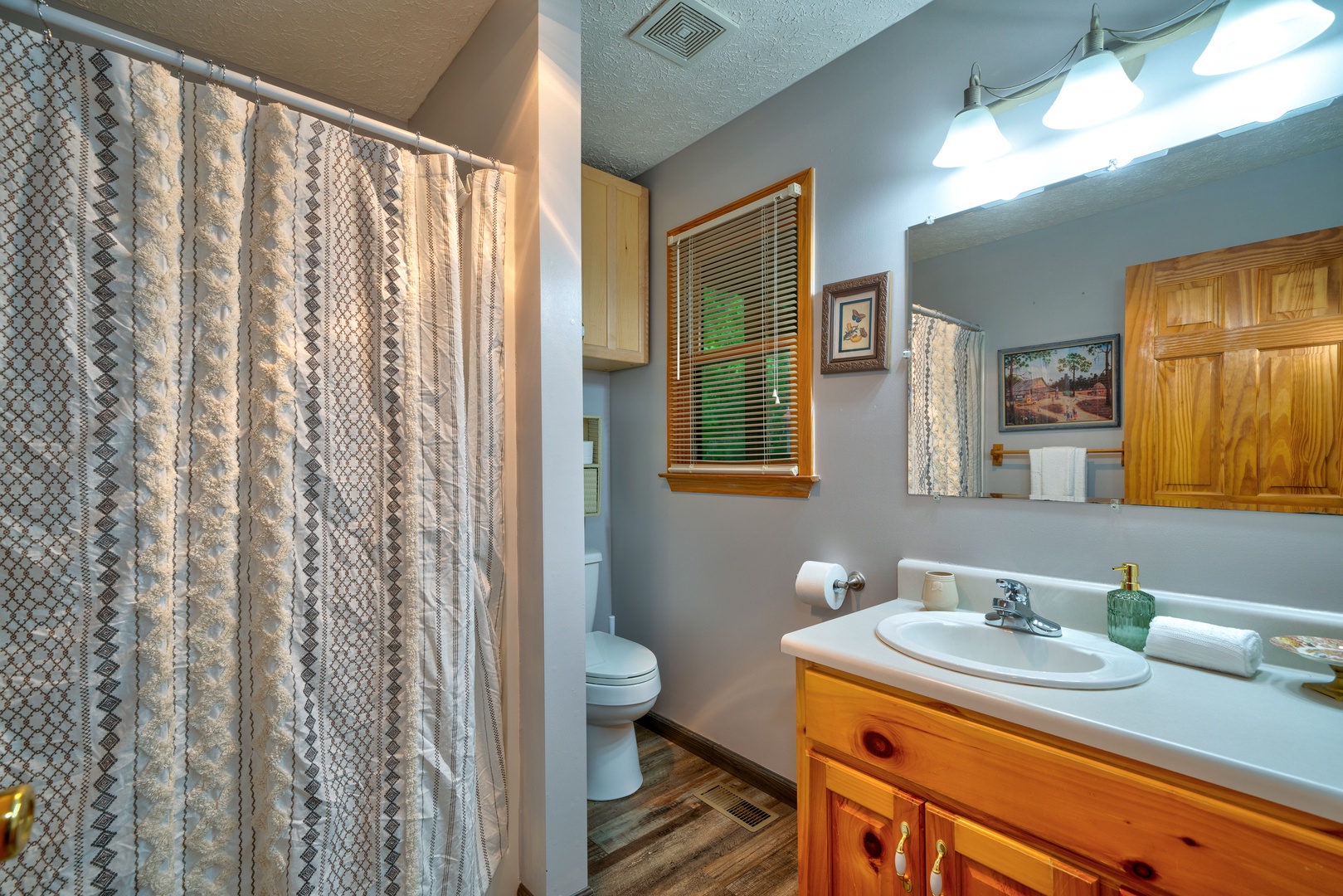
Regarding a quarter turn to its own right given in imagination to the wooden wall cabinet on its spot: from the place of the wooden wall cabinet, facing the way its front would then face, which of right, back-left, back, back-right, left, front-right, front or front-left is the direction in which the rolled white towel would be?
left

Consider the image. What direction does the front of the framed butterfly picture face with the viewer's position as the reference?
facing the viewer and to the left of the viewer

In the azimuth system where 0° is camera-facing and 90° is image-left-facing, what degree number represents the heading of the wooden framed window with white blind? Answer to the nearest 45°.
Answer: approximately 45°

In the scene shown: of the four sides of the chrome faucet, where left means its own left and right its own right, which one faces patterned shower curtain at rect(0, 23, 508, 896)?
front

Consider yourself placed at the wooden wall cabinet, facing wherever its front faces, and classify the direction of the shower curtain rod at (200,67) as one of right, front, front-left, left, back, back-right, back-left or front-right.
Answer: right

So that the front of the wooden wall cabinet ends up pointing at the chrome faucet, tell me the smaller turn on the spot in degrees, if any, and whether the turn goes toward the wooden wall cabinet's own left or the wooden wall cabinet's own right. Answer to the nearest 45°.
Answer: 0° — it already faces it
